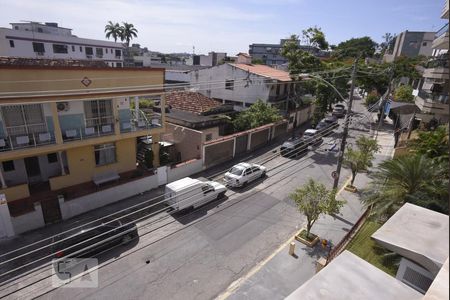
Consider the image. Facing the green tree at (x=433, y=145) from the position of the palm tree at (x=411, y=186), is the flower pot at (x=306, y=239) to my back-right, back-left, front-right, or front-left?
back-left

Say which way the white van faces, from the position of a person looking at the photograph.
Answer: facing away from the viewer and to the right of the viewer

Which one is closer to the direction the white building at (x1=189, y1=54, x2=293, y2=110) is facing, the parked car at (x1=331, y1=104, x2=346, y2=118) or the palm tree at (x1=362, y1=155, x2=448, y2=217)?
the palm tree

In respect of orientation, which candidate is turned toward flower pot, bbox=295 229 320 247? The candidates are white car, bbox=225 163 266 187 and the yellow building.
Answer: the yellow building

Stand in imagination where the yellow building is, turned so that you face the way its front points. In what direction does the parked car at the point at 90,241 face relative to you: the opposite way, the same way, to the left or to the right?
to the left

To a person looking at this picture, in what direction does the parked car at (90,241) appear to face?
facing away from the viewer and to the right of the viewer

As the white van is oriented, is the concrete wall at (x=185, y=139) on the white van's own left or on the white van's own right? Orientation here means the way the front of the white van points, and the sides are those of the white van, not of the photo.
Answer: on the white van's own left

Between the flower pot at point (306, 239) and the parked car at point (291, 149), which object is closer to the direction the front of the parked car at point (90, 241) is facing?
the parked car
